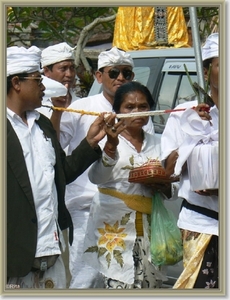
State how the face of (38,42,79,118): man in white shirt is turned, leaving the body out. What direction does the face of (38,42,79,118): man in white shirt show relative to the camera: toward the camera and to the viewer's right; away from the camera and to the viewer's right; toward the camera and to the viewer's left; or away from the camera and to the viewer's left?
toward the camera and to the viewer's right

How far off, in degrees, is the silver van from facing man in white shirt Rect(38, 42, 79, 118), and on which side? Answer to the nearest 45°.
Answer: approximately 45° to its right

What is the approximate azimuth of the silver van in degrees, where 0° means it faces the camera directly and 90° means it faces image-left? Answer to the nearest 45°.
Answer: approximately 45°

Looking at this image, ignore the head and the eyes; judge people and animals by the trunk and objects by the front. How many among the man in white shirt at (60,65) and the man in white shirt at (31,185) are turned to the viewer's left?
0

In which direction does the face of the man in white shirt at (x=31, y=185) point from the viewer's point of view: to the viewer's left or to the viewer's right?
to the viewer's right

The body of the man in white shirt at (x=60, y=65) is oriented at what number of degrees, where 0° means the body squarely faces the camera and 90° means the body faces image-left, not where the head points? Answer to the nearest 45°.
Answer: approximately 315°

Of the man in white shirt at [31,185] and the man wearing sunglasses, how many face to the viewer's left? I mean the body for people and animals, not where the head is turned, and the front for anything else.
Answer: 0

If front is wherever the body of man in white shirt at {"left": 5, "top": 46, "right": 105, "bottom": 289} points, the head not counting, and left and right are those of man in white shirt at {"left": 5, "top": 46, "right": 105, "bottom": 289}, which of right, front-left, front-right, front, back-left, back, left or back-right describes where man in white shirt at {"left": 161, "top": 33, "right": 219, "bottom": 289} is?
front-left
